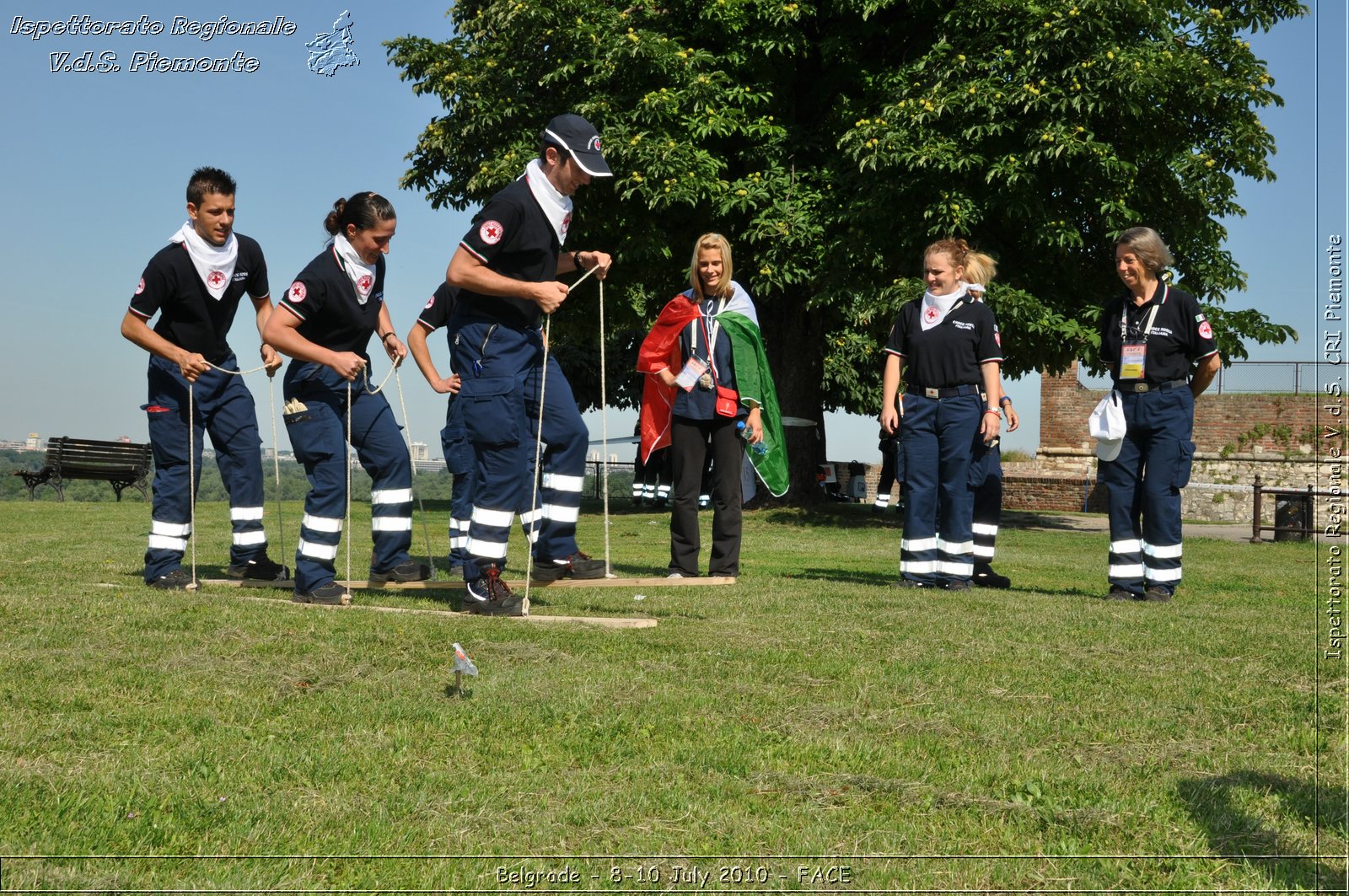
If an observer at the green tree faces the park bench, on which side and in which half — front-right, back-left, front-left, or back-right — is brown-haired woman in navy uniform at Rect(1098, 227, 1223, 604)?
back-left

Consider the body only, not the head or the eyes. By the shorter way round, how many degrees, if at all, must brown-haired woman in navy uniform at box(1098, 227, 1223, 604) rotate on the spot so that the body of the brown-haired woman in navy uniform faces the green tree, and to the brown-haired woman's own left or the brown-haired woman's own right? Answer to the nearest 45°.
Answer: approximately 135° to the brown-haired woman's own right

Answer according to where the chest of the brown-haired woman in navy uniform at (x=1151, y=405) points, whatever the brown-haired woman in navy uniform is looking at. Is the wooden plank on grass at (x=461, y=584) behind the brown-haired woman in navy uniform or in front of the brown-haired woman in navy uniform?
in front

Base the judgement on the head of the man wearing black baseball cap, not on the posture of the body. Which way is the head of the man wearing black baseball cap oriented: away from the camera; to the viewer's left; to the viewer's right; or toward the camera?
to the viewer's right

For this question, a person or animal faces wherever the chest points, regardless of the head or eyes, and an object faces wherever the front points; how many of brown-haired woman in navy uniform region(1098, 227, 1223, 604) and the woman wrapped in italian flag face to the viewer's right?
0

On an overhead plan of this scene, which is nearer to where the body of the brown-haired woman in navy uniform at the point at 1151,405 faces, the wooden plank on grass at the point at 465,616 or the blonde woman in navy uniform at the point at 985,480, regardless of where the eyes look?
the wooden plank on grass

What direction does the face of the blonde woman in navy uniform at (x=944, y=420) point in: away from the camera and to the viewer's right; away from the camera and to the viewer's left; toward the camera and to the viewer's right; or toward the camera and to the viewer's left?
toward the camera and to the viewer's left
